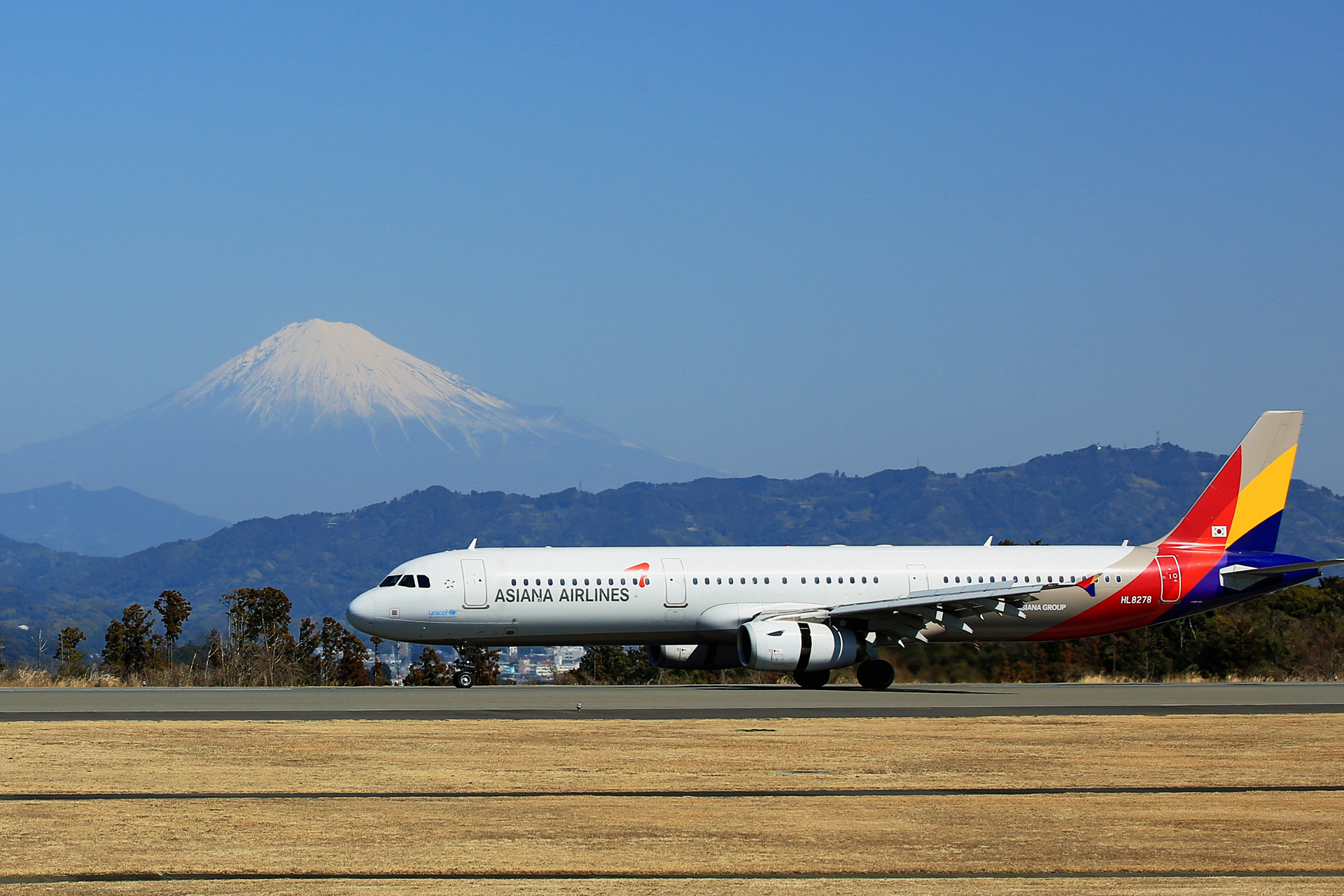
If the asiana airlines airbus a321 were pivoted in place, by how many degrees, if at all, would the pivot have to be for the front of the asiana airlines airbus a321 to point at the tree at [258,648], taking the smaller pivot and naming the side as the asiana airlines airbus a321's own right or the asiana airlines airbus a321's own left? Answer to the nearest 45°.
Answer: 0° — it already faces it

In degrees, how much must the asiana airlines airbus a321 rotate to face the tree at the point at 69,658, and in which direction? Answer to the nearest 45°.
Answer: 0° — it already faces it

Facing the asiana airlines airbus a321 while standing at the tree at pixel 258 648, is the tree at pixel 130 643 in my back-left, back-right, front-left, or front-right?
back-right

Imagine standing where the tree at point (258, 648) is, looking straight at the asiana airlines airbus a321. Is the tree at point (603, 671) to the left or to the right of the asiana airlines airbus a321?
left

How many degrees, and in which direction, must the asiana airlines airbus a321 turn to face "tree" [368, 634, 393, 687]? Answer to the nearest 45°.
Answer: approximately 45° to its right

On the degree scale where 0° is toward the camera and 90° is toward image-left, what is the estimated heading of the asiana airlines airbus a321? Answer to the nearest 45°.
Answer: approximately 90°
